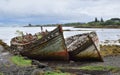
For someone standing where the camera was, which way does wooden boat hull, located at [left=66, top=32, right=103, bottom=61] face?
facing the viewer and to the right of the viewer

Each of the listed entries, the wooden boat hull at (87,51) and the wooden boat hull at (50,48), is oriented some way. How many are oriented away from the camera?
0
